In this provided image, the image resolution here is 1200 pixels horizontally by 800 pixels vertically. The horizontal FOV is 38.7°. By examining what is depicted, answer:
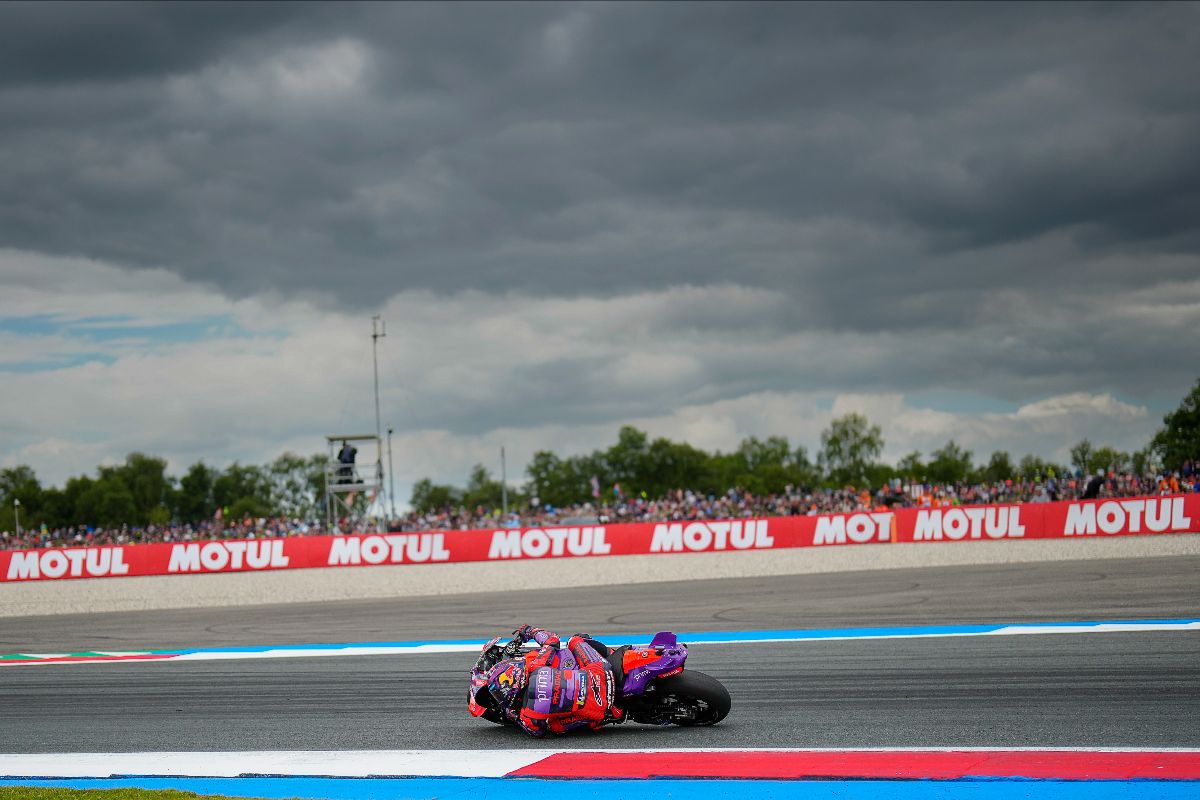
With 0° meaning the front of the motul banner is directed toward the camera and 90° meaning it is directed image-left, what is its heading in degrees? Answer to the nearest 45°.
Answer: approximately 0°

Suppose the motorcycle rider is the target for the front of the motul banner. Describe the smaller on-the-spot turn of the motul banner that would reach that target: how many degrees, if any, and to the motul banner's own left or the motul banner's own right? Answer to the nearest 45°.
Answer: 0° — it already faces them

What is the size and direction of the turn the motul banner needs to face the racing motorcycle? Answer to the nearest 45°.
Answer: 0° — it already faces it
